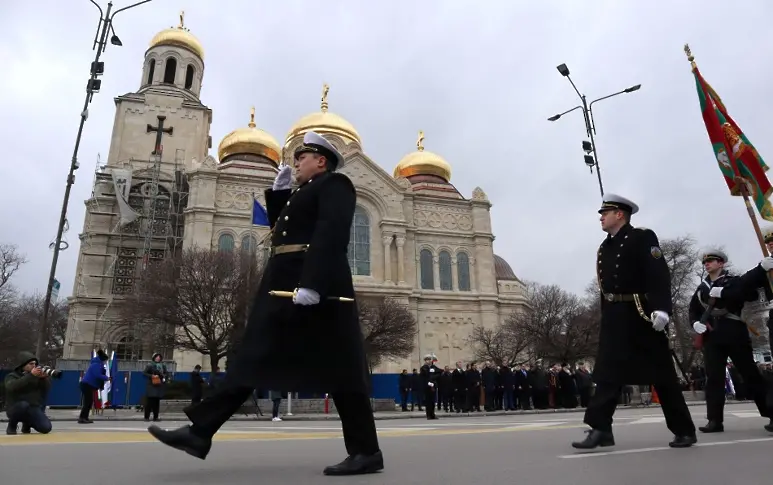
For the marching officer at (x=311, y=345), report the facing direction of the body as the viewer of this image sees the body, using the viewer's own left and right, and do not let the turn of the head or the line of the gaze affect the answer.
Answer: facing to the left of the viewer

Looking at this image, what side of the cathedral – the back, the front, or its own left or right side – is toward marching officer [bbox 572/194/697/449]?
left

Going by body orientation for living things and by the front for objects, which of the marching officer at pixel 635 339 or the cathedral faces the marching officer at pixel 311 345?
the marching officer at pixel 635 339

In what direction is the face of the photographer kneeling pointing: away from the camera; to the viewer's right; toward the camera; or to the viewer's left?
to the viewer's right

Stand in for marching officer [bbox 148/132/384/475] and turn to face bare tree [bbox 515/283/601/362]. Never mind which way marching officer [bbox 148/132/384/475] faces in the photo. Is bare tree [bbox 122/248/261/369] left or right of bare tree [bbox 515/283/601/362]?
left

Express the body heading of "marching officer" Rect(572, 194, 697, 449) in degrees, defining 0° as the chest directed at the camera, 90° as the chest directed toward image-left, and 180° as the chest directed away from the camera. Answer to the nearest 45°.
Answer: approximately 45°

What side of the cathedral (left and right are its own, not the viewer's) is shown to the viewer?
left

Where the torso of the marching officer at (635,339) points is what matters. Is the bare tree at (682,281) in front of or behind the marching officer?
behind

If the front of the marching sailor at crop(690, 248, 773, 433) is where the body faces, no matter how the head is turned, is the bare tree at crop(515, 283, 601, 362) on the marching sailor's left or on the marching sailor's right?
on the marching sailor's right

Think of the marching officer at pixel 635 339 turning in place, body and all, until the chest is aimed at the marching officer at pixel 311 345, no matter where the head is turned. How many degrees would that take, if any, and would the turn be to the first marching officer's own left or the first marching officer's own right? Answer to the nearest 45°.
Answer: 0° — they already face them

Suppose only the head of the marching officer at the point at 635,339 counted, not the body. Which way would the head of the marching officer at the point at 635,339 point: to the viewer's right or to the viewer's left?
to the viewer's left

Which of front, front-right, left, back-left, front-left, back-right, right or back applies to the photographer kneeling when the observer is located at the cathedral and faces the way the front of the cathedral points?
left
